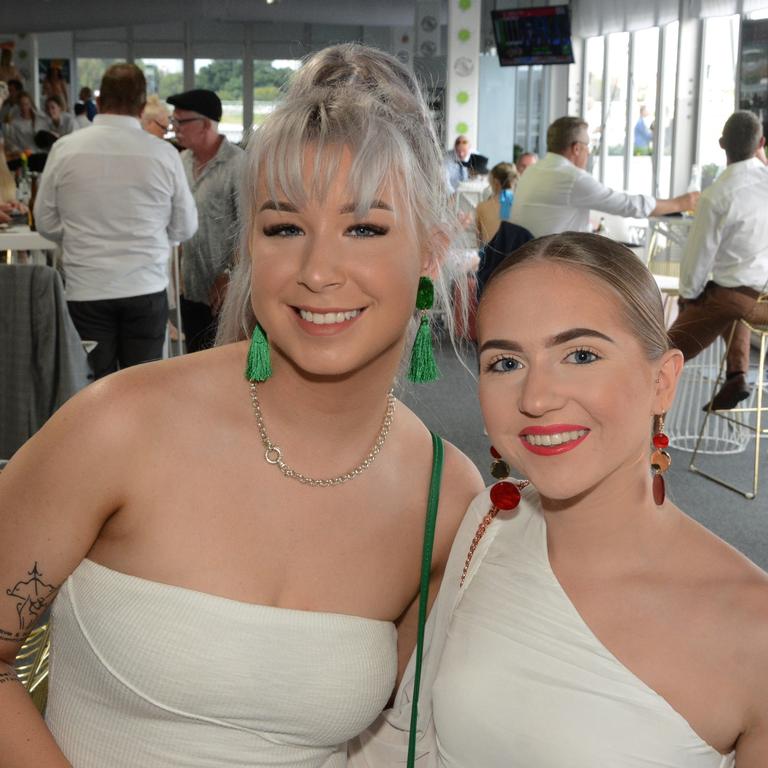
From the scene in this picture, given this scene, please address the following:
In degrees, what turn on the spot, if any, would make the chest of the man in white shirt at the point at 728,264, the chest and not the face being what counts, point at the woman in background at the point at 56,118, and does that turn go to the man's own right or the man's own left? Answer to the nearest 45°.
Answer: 0° — they already face them

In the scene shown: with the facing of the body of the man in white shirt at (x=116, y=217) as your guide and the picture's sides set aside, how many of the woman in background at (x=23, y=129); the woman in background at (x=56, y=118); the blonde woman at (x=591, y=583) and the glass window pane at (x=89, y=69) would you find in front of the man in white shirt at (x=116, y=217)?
3

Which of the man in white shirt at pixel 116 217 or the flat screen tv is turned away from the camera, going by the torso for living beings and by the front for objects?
the man in white shirt

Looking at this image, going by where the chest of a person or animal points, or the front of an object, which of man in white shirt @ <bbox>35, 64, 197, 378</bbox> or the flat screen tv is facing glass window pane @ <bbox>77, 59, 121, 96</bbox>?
the man in white shirt

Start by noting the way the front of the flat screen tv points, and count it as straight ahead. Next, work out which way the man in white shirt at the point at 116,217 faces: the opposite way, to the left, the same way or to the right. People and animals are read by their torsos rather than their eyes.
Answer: the opposite way

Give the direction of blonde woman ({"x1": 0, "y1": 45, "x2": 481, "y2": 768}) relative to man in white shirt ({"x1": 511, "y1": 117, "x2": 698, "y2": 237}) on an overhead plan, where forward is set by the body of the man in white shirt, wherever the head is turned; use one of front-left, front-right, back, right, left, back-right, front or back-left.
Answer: back-right

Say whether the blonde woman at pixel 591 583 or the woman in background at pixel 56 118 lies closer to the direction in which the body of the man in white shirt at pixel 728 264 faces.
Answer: the woman in background

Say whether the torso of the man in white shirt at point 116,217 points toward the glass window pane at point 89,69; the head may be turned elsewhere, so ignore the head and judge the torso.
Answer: yes

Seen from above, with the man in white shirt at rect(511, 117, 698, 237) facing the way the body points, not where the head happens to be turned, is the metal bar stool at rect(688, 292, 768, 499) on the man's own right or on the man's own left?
on the man's own right

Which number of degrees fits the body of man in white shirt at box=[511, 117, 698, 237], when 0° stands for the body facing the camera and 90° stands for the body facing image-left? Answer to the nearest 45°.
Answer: approximately 225°

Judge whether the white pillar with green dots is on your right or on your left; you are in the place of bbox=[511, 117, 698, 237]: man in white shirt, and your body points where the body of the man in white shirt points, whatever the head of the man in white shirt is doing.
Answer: on your left

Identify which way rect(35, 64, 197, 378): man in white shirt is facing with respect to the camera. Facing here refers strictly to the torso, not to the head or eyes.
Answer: away from the camera
